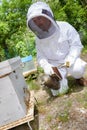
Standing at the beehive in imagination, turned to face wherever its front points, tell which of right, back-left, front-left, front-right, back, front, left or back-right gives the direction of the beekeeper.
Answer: front-left
